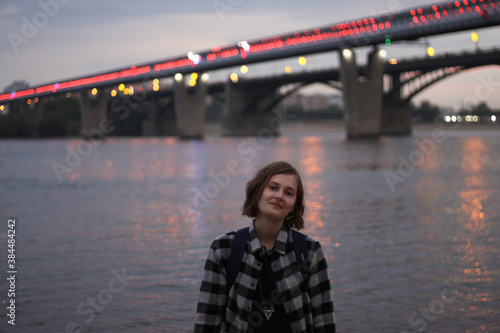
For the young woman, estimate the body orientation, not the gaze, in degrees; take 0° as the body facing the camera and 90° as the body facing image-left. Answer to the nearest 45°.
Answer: approximately 0°
